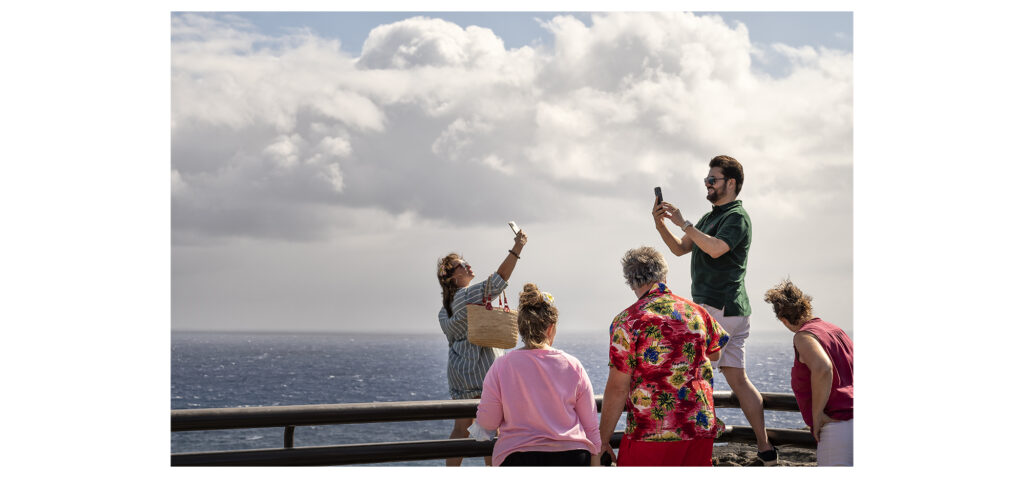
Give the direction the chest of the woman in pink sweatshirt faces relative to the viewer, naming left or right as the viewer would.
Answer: facing away from the viewer

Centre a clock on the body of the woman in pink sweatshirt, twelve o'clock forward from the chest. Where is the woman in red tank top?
The woman in red tank top is roughly at 2 o'clock from the woman in pink sweatshirt.

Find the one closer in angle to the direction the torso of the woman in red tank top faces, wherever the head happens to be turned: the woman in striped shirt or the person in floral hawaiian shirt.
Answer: the woman in striped shirt

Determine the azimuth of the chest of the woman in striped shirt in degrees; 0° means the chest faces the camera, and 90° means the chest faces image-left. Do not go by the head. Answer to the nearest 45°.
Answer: approximately 270°

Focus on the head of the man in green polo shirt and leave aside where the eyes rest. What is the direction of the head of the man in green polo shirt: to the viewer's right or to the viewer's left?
to the viewer's left

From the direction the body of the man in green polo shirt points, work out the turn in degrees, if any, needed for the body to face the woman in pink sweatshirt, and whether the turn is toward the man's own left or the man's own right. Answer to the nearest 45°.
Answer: approximately 45° to the man's own left

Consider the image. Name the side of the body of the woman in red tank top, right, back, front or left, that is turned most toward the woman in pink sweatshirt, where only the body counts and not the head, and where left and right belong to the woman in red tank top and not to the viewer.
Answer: left

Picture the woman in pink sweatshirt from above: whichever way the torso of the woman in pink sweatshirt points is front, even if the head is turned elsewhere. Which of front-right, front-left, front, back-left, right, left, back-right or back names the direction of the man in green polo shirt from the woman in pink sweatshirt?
front-right

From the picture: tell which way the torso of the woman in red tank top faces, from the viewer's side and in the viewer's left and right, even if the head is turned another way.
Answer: facing away from the viewer and to the left of the viewer

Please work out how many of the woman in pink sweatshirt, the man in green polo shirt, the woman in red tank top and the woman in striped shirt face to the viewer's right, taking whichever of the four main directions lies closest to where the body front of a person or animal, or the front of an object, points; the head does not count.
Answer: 1

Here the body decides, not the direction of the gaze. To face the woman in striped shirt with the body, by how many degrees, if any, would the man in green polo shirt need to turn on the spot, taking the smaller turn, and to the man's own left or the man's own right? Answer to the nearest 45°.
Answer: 0° — they already face them

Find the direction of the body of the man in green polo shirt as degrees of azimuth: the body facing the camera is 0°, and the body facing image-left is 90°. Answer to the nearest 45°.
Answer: approximately 90°

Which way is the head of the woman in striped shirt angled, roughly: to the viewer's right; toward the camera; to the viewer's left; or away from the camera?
to the viewer's right

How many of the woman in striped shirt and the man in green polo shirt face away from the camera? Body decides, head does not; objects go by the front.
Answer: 0
